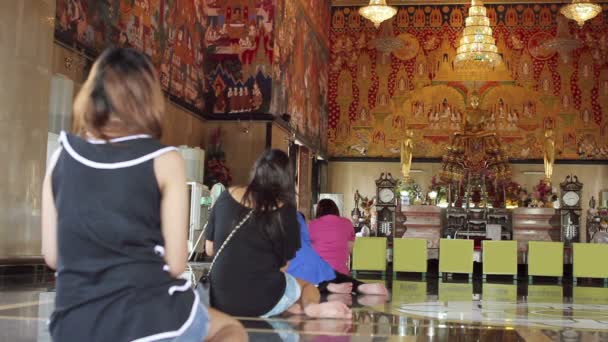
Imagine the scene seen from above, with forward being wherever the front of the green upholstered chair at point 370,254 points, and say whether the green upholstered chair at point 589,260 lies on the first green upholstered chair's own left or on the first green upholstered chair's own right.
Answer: on the first green upholstered chair's own right

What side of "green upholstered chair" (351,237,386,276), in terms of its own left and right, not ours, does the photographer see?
back

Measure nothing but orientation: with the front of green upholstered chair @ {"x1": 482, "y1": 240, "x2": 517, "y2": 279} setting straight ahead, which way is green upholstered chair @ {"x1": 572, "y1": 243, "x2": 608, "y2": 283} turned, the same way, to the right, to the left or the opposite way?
the same way

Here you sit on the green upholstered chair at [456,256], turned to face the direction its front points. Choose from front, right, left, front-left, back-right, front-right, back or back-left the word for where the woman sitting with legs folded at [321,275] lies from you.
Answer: back

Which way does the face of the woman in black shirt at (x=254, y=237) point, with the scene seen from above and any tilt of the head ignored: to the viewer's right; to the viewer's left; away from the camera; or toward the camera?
away from the camera

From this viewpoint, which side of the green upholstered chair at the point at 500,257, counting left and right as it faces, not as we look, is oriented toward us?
back

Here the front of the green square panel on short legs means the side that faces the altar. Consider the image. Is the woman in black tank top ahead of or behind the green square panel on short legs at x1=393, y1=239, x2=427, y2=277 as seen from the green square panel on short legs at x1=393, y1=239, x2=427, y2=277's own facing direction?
behind

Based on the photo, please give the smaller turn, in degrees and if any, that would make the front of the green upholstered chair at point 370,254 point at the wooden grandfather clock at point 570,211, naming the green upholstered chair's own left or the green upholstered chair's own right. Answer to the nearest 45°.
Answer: approximately 45° to the green upholstered chair's own right

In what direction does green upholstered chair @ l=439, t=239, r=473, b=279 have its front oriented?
away from the camera

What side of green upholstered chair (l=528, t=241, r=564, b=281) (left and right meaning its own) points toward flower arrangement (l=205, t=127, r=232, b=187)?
left

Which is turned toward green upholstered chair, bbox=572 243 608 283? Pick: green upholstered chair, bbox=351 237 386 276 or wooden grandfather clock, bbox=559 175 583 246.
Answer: the wooden grandfather clock

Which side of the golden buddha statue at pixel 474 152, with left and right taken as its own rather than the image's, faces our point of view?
front

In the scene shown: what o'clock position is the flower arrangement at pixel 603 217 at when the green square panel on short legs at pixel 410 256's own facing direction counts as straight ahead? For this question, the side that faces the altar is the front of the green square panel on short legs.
The flower arrangement is roughly at 2 o'clock from the green square panel on short legs.

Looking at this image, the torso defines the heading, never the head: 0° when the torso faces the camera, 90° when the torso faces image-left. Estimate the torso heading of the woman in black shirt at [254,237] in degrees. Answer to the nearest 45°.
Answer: approximately 180°

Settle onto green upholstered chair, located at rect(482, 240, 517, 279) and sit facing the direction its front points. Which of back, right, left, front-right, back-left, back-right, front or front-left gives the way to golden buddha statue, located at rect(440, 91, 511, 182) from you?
front

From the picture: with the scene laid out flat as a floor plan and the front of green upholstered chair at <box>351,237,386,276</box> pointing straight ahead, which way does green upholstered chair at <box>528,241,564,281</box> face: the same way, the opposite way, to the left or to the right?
the same way

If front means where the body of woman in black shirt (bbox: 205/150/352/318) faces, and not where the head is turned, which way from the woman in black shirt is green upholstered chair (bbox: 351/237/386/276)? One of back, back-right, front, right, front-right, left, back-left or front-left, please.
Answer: front

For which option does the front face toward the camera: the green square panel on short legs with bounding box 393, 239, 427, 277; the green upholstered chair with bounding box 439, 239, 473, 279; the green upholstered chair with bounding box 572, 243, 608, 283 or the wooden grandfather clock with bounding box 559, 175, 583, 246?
the wooden grandfather clock

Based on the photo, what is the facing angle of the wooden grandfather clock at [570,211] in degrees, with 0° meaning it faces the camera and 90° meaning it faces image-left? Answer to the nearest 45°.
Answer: approximately 0°

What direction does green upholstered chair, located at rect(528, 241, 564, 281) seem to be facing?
away from the camera

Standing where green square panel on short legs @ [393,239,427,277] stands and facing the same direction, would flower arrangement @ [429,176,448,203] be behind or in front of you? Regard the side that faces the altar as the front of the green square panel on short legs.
in front

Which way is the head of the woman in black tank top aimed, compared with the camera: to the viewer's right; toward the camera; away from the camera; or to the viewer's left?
away from the camera

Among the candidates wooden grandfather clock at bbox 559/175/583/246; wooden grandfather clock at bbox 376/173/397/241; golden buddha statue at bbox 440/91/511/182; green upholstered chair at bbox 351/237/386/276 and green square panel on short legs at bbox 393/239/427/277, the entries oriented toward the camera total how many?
3

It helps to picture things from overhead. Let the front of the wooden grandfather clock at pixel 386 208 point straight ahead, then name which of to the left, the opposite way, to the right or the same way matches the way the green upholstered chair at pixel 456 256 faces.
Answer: the opposite way
